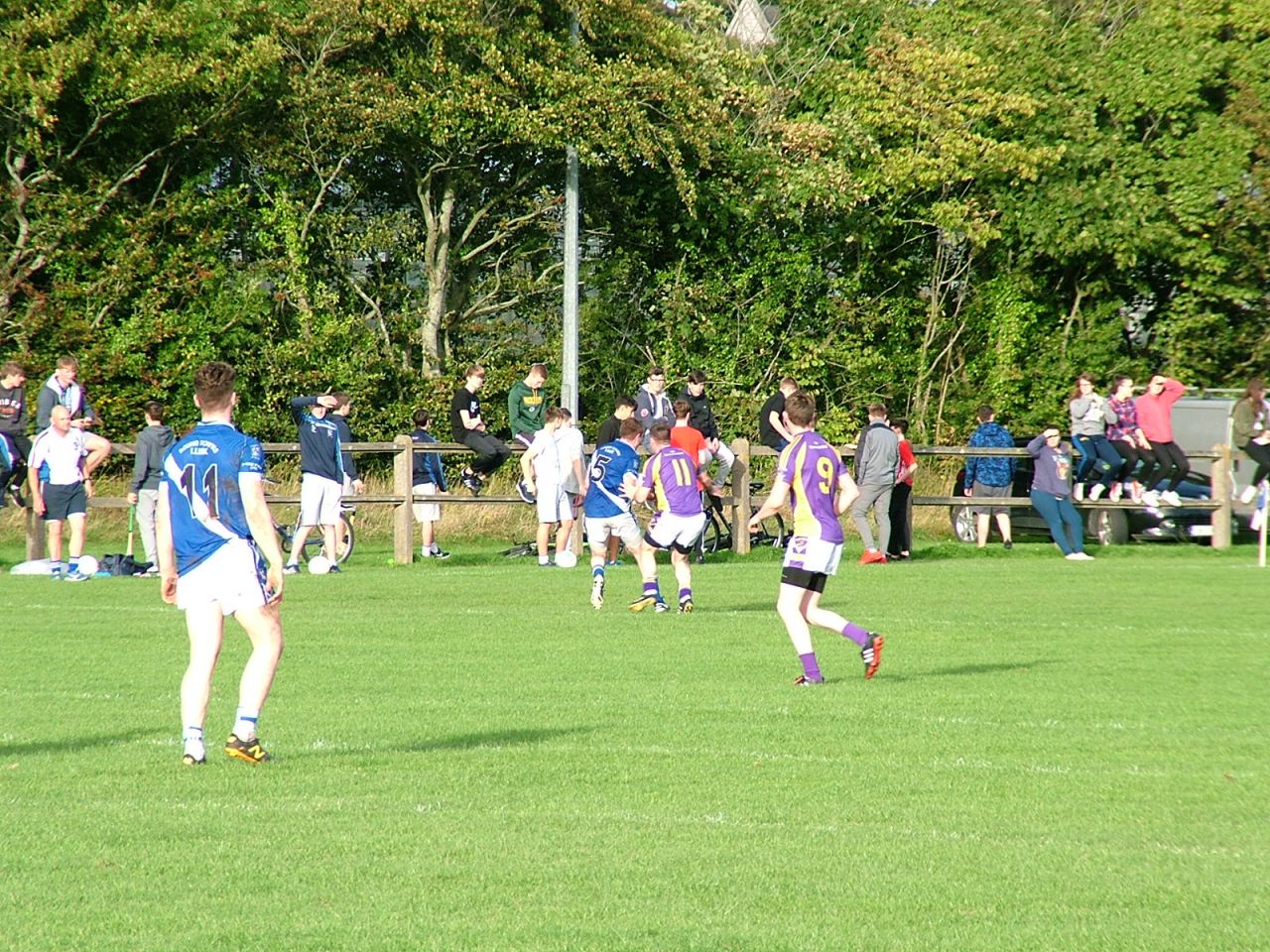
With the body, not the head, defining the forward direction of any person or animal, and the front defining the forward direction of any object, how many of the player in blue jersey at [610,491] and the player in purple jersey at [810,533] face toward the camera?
0

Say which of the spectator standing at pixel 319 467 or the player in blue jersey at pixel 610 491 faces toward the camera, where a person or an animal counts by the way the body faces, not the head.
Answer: the spectator standing

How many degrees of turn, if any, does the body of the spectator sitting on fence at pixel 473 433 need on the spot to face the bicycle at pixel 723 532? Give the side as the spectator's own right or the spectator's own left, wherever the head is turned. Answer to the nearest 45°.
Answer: approximately 45° to the spectator's own left

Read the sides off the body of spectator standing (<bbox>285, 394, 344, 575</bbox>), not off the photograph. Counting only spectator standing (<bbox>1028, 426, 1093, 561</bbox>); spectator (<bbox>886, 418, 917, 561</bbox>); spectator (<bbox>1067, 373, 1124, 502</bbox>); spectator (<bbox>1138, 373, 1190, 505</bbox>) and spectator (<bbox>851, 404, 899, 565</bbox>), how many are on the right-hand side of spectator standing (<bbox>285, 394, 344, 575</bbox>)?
0

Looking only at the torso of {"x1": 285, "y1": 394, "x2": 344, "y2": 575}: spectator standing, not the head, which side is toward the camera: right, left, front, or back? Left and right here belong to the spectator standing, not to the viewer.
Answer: front

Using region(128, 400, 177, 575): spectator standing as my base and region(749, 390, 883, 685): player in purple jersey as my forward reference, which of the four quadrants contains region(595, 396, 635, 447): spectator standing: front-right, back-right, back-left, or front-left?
front-left

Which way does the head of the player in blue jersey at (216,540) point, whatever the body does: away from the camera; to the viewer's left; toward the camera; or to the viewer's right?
away from the camera

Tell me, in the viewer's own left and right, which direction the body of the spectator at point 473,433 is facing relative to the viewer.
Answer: facing the viewer and to the right of the viewer

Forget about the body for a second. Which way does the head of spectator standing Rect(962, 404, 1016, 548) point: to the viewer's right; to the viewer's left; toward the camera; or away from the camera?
away from the camera

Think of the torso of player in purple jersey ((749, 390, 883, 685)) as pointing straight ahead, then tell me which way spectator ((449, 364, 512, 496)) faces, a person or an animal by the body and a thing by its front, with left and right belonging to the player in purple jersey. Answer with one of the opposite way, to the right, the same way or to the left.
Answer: the opposite way

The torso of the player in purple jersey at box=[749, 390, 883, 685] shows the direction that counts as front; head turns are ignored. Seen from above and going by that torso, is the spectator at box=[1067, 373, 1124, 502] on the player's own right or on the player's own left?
on the player's own right

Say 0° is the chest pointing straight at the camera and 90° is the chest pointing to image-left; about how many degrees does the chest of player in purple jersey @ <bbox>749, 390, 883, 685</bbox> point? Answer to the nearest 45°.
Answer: approximately 135°

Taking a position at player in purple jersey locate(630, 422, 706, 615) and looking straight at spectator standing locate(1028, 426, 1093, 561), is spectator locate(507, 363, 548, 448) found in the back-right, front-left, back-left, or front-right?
front-left

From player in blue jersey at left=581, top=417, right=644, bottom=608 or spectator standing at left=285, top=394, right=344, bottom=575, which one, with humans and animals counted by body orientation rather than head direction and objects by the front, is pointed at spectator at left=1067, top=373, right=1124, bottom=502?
the player in blue jersey

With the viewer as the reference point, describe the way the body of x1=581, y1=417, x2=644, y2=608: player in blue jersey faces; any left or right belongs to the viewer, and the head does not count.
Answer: facing away from the viewer and to the right of the viewer

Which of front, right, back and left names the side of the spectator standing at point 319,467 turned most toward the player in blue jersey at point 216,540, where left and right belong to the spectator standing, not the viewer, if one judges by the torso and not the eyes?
front

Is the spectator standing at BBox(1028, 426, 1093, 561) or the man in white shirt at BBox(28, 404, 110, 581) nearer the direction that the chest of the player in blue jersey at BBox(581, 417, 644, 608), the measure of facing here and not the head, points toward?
the spectator standing

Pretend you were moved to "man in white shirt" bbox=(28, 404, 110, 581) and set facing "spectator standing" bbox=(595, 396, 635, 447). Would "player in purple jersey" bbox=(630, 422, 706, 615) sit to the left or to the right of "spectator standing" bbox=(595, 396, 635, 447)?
right

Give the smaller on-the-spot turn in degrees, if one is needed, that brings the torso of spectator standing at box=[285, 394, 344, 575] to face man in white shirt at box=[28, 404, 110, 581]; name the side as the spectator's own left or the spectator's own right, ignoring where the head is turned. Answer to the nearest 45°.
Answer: approximately 90° to the spectator's own right
